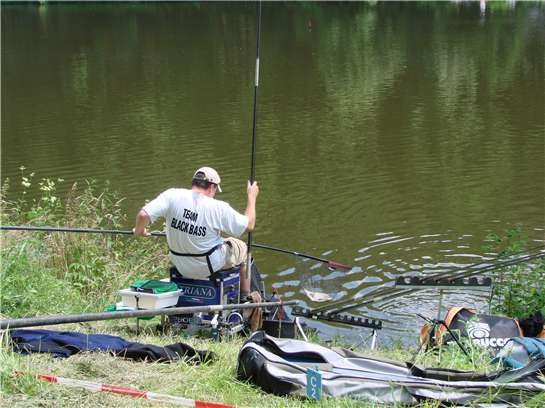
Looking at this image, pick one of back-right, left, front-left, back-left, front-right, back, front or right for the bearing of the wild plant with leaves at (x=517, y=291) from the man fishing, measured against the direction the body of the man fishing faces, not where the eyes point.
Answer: front-right

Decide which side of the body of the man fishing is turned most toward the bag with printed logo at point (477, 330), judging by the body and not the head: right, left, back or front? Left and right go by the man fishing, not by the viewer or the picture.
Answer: right

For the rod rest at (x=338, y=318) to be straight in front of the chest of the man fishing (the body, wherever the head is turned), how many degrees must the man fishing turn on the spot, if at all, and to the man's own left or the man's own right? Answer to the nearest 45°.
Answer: approximately 45° to the man's own right

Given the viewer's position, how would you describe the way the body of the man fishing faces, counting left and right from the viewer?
facing away from the viewer and to the right of the viewer

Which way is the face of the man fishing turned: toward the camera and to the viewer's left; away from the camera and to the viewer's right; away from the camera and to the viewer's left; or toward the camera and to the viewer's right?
away from the camera and to the viewer's right

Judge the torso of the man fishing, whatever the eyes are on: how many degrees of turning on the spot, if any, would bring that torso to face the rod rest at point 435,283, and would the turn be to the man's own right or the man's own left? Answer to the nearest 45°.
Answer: approximately 90° to the man's own right
